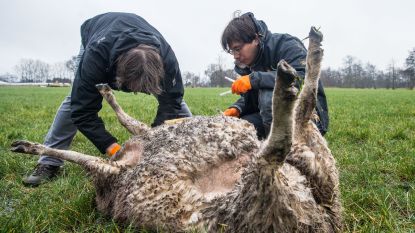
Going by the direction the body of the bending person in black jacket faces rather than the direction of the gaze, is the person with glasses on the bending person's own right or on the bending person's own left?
on the bending person's own left

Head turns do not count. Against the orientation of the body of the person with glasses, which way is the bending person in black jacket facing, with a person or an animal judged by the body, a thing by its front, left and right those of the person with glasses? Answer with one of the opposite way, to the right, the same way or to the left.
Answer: to the left

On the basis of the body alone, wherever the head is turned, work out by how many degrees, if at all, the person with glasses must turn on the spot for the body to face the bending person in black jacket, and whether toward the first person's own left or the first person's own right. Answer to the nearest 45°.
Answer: approximately 45° to the first person's own right
